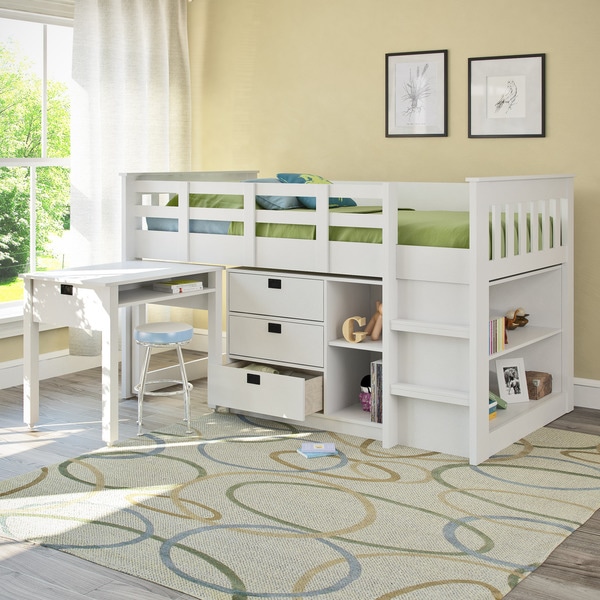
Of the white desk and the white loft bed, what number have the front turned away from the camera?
0

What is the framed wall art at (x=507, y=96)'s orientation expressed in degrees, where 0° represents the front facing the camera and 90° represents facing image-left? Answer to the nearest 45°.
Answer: approximately 45°

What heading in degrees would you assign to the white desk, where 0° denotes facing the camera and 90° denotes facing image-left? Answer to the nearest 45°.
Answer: approximately 315°

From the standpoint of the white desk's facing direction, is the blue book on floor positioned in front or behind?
in front

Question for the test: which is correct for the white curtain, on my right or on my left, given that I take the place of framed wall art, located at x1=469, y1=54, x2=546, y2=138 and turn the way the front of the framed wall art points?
on my right

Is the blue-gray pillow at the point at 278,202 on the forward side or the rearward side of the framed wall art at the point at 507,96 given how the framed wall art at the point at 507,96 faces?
on the forward side
